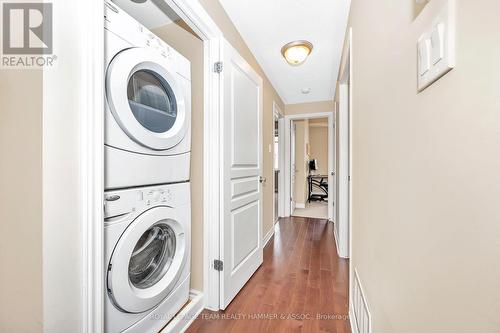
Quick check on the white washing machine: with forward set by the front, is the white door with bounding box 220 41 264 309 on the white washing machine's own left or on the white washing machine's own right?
on the white washing machine's own left

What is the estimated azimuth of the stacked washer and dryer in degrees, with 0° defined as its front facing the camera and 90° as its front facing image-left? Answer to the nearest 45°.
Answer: approximately 315°

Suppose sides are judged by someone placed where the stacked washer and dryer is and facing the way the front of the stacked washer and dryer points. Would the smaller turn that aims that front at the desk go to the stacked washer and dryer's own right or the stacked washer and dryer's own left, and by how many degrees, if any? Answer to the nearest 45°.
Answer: approximately 90° to the stacked washer and dryer's own left

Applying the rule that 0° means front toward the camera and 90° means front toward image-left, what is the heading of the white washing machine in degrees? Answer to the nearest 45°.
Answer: approximately 315°

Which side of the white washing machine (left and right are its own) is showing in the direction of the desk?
left

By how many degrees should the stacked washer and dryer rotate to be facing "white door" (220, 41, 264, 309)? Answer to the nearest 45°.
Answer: approximately 90° to its left
